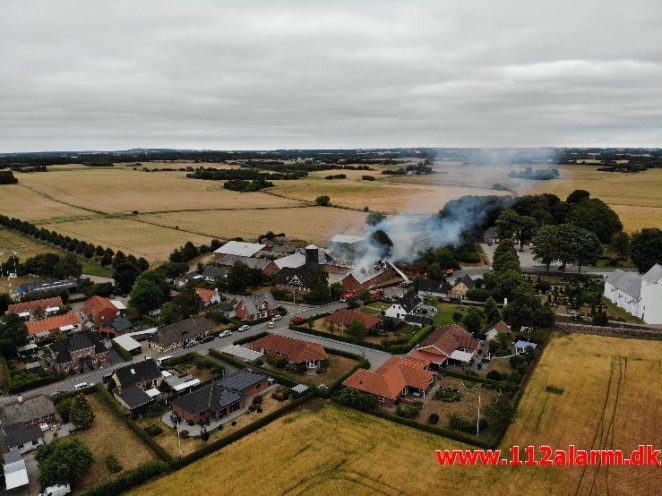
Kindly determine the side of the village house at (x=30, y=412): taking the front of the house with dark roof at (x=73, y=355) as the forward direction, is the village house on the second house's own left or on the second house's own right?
on the second house's own right

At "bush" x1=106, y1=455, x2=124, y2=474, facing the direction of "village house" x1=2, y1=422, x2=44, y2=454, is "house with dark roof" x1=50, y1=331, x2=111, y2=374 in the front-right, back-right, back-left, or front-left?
front-right

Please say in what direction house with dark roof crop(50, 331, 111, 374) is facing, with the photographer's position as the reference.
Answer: facing the viewer and to the right of the viewer

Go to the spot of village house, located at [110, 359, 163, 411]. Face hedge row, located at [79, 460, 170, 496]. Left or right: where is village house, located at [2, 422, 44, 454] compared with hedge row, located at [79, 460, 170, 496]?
right

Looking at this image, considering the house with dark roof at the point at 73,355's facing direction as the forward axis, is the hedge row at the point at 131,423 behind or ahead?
ahead

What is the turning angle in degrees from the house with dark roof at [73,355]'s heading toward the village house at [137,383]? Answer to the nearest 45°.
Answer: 0° — it already faces it

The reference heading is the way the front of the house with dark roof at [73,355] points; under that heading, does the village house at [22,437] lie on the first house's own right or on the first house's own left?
on the first house's own right
